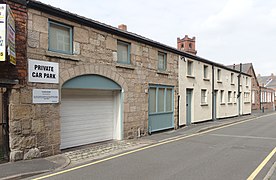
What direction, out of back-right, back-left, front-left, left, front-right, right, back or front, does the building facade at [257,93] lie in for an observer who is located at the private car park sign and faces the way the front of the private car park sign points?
left
